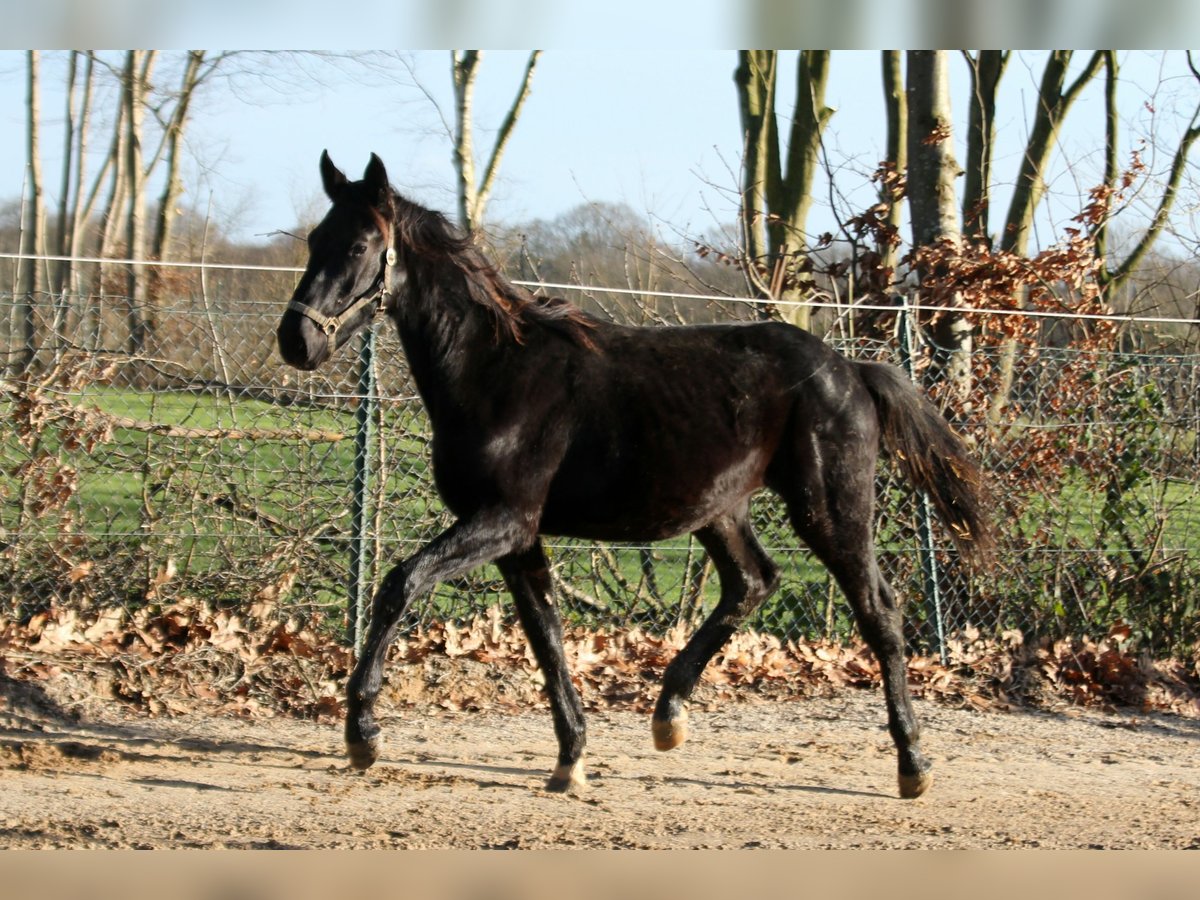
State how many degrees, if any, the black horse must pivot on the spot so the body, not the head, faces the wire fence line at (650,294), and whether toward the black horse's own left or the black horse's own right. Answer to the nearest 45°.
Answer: approximately 90° to the black horse's own right

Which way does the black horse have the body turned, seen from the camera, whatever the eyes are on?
to the viewer's left

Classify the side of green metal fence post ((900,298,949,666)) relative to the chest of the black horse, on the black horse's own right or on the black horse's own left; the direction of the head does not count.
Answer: on the black horse's own right

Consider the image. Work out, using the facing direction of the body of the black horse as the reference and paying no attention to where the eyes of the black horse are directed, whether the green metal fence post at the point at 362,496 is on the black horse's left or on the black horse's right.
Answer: on the black horse's right

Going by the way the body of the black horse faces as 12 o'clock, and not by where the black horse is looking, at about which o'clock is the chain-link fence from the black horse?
The chain-link fence is roughly at 2 o'clock from the black horse.
